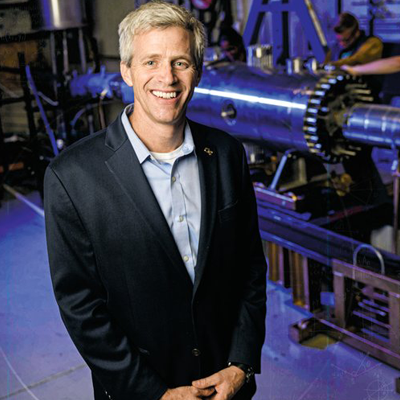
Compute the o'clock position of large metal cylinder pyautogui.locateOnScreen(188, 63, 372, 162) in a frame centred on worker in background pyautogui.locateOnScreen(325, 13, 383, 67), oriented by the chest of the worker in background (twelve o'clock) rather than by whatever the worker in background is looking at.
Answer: The large metal cylinder is roughly at 11 o'clock from the worker in background.

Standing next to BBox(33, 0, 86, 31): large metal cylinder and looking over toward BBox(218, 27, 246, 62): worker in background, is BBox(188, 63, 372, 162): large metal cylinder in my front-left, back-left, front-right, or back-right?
front-right

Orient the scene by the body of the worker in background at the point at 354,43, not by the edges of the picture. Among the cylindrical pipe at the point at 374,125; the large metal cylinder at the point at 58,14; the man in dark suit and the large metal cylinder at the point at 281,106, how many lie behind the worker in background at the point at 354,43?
0

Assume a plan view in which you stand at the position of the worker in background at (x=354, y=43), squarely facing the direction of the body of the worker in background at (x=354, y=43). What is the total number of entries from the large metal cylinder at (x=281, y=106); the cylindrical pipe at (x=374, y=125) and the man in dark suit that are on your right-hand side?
0

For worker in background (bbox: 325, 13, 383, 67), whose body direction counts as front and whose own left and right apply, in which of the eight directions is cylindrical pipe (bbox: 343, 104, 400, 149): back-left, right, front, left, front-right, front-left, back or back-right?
front-left

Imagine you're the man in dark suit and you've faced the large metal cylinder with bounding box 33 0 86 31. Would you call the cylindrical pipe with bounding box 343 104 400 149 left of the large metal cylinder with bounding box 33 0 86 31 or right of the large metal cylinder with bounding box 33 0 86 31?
right

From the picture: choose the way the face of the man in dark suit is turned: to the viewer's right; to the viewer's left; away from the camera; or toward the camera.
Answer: toward the camera

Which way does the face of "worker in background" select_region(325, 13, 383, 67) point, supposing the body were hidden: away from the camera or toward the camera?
toward the camera

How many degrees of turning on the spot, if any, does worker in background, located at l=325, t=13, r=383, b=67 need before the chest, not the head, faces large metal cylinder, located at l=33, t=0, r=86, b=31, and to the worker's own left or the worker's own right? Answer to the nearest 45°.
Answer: approximately 45° to the worker's own right

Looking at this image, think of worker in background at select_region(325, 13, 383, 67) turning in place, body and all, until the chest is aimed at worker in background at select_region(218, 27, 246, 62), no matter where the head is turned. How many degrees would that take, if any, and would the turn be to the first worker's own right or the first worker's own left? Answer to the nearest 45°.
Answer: approximately 45° to the first worker's own right

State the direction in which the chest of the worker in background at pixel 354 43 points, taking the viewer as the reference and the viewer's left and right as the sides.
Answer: facing the viewer and to the left of the viewer
